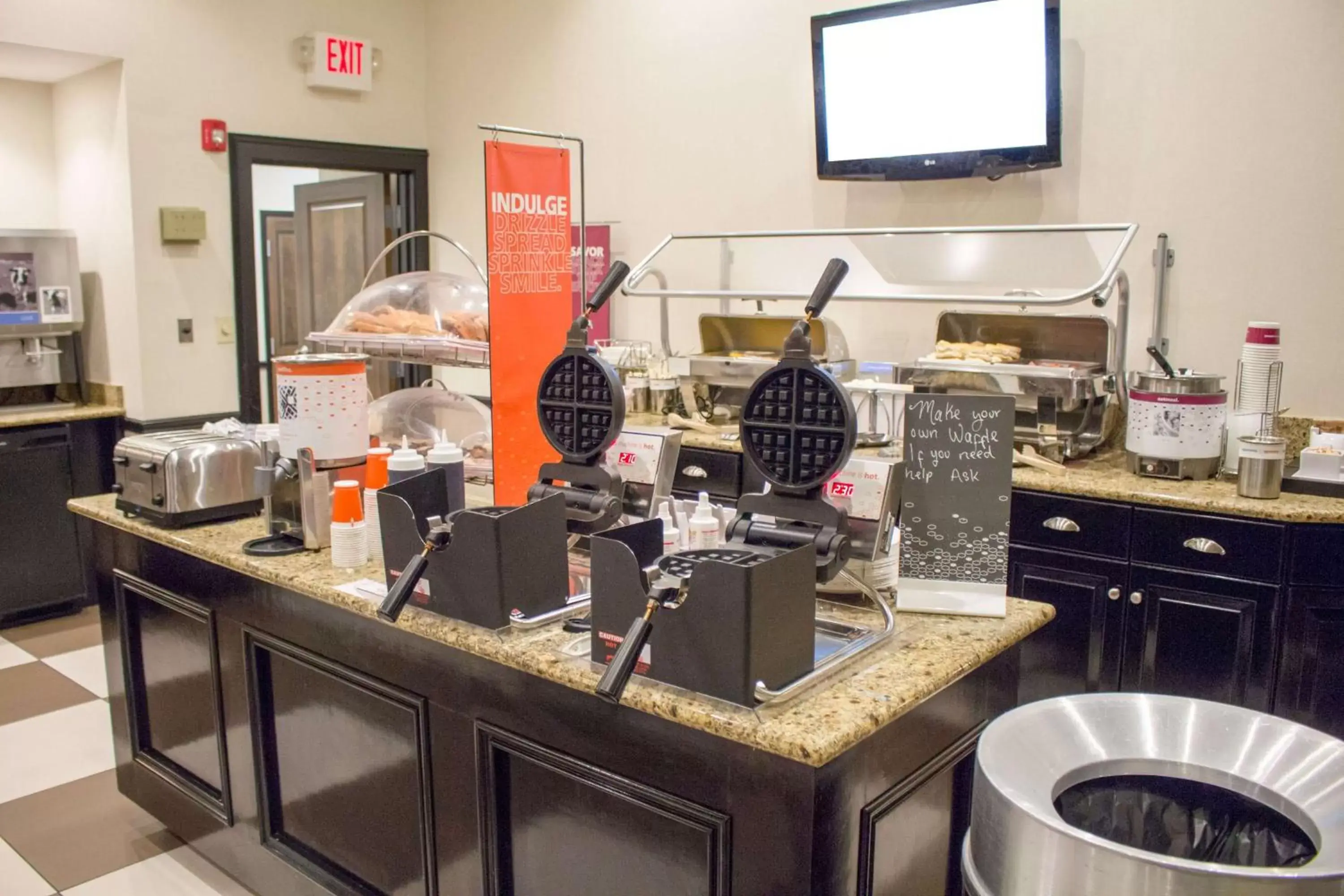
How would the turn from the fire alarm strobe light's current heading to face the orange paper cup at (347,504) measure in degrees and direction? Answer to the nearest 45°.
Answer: approximately 45° to its right

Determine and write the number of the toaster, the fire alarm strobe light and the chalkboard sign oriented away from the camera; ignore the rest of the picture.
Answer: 0

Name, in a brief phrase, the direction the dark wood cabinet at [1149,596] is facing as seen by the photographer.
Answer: facing the viewer and to the left of the viewer

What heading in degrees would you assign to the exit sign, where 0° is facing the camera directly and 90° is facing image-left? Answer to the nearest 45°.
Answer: approximately 315°

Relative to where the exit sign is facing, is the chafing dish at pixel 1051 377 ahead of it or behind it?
ahead

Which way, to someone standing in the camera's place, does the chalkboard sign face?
facing the viewer

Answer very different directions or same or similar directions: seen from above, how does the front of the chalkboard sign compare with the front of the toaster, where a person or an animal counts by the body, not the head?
same or similar directions

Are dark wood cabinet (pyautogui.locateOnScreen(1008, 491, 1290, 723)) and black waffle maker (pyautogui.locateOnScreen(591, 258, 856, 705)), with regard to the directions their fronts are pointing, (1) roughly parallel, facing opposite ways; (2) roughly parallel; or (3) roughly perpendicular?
roughly parallel

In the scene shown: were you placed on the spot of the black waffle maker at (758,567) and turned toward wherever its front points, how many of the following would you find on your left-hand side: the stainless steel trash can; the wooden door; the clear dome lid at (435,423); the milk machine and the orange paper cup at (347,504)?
1

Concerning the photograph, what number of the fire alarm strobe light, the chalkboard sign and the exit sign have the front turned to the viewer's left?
0
